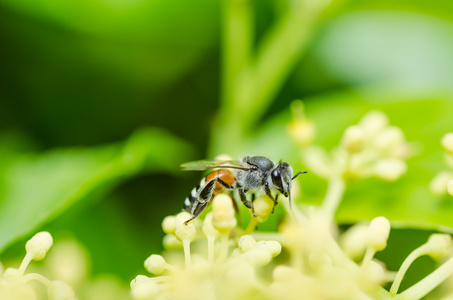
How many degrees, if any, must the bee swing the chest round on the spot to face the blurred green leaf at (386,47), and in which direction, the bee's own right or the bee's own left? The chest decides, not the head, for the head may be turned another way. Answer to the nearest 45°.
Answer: approximately 45° to the bee's own left

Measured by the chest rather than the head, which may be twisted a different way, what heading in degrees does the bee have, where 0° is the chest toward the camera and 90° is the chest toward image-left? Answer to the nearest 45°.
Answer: approximately 270°

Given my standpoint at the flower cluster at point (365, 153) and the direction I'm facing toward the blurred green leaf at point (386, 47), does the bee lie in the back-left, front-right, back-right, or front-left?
back-left

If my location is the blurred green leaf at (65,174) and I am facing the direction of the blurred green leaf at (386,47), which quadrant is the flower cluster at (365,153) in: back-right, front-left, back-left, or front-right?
front-right
